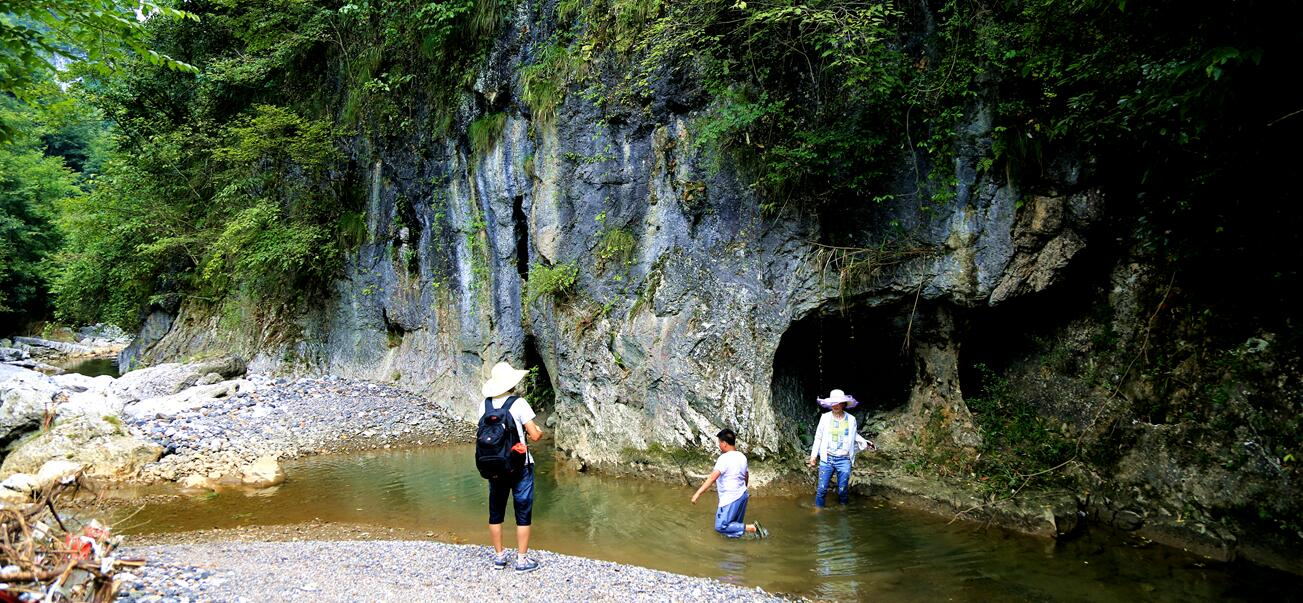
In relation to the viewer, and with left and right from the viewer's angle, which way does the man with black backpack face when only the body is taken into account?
facing away from the viewer and to the right of the viewer

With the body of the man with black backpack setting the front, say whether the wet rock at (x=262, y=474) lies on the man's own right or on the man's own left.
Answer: on the man's own left

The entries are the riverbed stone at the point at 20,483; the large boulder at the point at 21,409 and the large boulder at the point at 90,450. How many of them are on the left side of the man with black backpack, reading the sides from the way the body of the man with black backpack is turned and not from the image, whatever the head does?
3

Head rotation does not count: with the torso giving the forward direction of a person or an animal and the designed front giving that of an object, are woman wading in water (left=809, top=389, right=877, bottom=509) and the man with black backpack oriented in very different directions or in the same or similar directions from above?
very different directions

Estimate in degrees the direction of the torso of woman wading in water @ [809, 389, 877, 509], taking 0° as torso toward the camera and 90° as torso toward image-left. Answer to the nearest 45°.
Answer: approximately 0°

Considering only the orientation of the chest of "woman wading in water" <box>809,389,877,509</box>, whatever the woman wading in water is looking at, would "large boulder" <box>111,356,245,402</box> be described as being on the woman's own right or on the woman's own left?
on the woman's own right

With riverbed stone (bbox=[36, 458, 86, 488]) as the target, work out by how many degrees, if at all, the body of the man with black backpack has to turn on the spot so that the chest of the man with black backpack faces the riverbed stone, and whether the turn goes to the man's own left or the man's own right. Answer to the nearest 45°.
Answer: approximately 90° to the man's own left

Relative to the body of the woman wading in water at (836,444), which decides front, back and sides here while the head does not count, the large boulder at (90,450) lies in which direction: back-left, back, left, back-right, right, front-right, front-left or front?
right

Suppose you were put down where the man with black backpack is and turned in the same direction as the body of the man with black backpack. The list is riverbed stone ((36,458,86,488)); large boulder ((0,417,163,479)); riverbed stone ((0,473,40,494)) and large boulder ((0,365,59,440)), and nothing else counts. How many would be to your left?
4

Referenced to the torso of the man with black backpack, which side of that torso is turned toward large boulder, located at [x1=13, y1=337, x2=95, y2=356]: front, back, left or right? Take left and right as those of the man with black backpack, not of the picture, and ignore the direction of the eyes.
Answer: left

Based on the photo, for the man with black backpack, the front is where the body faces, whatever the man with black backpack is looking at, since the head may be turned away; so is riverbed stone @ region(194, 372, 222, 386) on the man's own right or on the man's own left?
on the man's own left

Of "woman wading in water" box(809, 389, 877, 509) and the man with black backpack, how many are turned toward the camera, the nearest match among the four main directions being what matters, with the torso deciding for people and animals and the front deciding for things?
1
